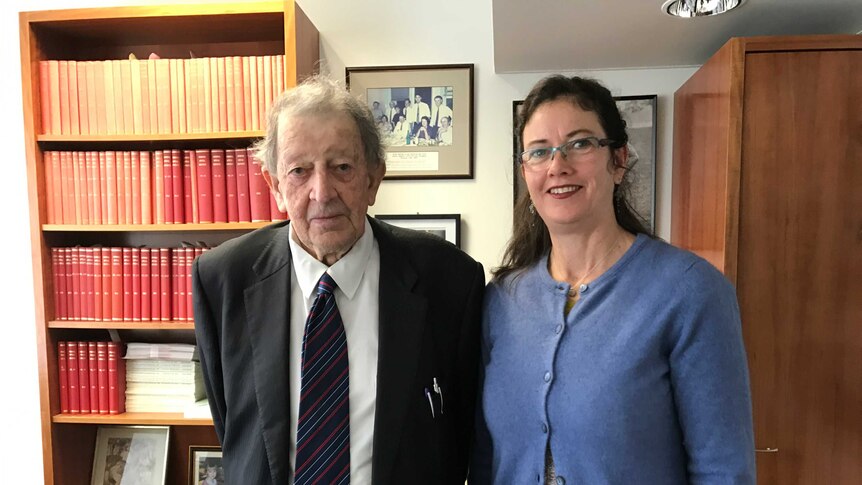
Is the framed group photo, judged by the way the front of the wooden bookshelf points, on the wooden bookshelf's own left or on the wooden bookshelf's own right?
on the wooden bookshelf's own left

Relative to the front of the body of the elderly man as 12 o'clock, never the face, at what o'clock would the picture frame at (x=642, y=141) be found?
The picture frame is roughly at 8 o'clock from the elderly man.

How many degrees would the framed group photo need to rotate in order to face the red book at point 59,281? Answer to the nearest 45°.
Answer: approximately 90° to its right

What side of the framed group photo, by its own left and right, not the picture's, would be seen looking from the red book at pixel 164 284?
right

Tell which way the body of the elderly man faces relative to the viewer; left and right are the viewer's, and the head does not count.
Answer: facing the viewer

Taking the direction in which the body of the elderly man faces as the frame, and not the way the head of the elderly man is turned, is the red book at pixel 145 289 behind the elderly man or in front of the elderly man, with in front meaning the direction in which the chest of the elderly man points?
behind

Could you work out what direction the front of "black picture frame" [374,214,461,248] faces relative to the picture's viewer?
facing the viewer
